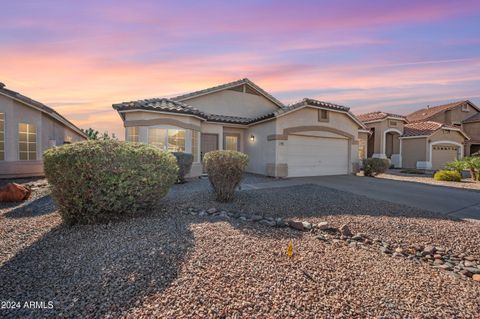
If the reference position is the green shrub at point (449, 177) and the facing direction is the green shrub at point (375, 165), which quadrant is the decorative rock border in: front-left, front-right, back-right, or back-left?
back-left

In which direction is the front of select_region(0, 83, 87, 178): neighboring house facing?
toward the camera

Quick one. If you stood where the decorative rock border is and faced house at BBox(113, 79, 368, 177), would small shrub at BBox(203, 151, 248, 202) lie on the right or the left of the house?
left

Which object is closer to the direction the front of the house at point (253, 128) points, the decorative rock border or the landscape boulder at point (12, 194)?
the decorative rock border

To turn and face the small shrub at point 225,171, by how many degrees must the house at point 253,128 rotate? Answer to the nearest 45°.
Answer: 0° — it already faces it

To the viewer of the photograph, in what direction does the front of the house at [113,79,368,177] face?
facing the viewer

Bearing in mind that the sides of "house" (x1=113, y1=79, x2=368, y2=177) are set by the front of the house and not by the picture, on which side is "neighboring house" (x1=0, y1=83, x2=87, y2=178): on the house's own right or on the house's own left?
on the house's own right

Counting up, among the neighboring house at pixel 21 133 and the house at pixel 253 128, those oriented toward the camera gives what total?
2

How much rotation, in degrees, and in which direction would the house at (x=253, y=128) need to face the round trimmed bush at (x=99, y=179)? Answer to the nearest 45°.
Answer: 0° — it already faces it

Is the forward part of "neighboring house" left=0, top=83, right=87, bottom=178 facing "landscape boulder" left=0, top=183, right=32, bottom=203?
yes

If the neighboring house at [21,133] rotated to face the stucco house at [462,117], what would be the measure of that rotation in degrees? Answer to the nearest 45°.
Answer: approximately 90° to its left

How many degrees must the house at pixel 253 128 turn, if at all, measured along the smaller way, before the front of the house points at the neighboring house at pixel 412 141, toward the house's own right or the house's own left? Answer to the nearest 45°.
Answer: approximately 135° to the house's own left

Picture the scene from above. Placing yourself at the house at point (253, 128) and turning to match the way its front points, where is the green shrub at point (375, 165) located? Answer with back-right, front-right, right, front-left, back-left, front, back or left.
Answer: left
